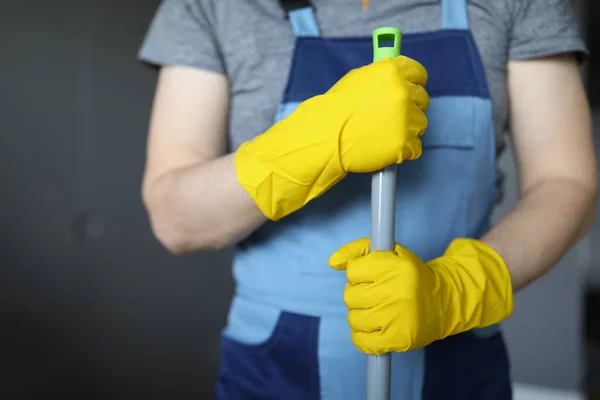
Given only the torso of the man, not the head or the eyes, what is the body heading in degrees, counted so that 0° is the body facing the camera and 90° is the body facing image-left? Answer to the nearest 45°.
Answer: approximately 0°
